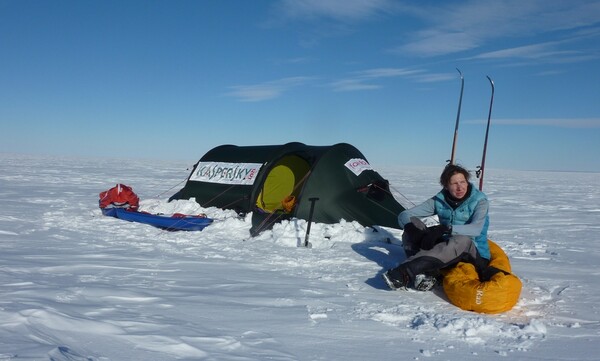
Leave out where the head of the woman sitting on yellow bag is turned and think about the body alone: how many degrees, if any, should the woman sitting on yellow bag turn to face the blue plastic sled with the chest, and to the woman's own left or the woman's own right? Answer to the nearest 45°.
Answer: approximately 90° to the woman's own right

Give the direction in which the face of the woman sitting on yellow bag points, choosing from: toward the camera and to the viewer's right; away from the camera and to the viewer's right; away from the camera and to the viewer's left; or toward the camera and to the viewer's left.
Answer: toward the camera and to the viewer's right

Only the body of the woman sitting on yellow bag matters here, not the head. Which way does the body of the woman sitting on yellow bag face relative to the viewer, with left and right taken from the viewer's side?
facing the viewer and to the left of the viewer

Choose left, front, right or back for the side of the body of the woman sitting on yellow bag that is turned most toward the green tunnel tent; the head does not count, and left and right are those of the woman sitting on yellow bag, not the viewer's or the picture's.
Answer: right

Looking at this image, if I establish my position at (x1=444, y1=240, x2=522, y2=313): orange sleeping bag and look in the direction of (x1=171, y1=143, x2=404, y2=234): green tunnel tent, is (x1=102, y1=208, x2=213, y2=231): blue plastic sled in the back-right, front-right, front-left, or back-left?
front-left
